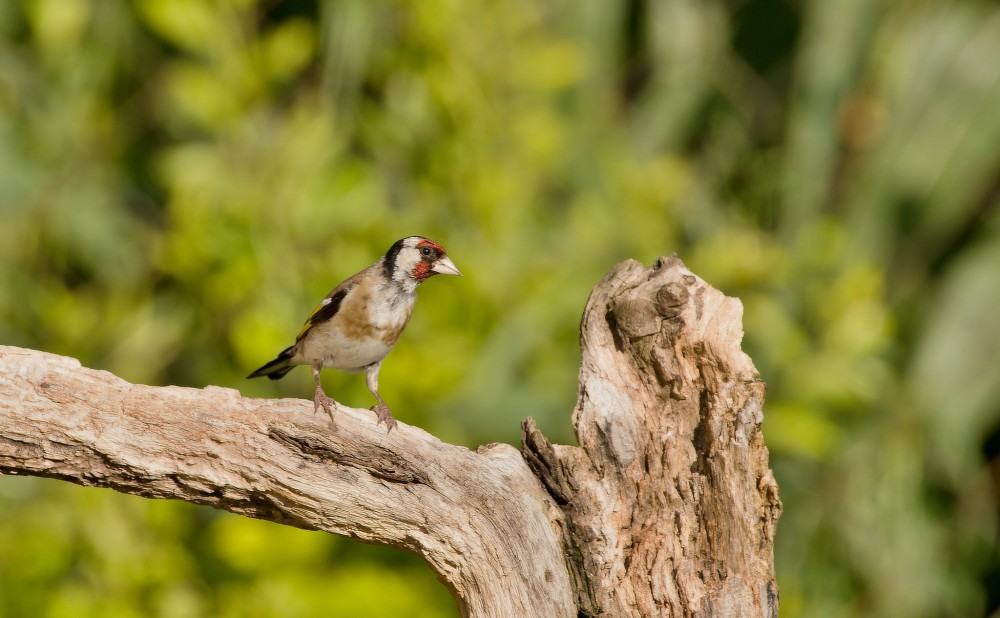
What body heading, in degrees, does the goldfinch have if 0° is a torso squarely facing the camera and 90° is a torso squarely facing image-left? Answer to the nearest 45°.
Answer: approximately 315°
